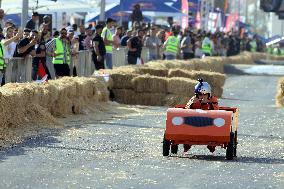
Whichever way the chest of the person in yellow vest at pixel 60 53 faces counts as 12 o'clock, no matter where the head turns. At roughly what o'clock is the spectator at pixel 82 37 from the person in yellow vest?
The spectator is roughly at 8 o'clock from the person in yellow vest.

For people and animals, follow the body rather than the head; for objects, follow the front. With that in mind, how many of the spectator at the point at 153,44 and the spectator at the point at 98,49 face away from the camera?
0

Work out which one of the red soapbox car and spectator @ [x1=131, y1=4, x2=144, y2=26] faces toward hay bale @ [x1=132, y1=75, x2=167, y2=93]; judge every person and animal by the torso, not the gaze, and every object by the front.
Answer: the spectator

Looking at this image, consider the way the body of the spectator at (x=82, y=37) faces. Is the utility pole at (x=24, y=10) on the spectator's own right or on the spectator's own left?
on the spectator's own right

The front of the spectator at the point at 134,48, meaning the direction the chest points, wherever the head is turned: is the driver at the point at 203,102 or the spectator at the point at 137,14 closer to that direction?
the driver

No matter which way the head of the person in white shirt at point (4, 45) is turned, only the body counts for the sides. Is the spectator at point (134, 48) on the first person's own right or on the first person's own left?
on the first person's own left

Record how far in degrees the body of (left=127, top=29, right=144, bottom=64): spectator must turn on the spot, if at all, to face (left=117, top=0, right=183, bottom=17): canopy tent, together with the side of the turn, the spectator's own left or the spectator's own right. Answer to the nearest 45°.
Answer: approximately 135° to the spectator's own left

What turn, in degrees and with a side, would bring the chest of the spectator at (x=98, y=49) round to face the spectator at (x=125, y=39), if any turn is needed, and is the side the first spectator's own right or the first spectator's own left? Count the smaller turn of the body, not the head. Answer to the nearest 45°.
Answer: approximately 135° to the first spectator's own left
